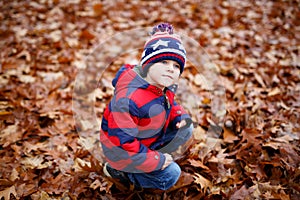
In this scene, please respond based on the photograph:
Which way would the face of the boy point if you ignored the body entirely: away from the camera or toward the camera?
toward the camera

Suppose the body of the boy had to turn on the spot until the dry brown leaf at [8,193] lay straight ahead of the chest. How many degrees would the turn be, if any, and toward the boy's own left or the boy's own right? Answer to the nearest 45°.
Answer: approximately 135° to the boy's own right

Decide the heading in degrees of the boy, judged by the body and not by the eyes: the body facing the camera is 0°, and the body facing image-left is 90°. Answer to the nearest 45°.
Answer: approximately 315°
